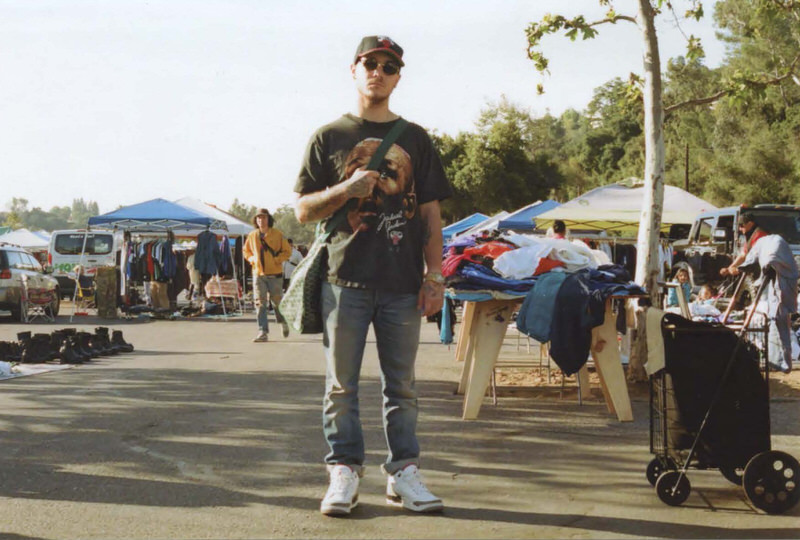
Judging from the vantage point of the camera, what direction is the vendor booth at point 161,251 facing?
facing the viewer

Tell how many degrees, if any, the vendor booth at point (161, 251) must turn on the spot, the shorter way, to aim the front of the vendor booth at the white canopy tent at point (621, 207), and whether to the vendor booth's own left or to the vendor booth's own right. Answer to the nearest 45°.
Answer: approximately 45° to the vendor booth's own left

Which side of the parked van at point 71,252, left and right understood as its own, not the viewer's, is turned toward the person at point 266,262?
back

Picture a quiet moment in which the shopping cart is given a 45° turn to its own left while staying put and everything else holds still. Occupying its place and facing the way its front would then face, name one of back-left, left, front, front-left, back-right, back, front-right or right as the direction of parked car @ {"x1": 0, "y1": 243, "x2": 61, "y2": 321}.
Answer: right

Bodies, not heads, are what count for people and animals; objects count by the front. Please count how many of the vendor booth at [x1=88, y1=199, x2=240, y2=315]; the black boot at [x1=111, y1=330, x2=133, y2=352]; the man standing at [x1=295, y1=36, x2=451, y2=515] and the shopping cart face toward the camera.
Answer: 2

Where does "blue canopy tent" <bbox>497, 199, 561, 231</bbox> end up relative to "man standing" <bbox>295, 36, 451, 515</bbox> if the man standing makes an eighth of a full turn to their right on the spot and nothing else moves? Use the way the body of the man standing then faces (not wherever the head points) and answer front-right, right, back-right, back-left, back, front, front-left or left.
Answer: back-right

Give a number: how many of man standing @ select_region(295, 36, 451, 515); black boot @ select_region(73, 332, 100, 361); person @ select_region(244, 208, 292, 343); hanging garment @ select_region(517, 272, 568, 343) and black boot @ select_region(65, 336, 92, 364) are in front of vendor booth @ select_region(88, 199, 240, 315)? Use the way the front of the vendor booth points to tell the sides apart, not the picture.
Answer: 5

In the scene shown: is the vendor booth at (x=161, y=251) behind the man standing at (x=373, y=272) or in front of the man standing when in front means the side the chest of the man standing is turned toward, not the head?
behind

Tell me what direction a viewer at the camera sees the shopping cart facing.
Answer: facing to the left of the viewer

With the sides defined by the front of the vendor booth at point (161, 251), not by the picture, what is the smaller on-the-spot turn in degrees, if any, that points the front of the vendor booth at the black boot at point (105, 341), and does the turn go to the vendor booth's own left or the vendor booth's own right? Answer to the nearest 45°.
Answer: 0° — it already faces it

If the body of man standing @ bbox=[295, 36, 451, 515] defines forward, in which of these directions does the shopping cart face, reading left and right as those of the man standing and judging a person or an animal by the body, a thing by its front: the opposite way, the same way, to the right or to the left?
to the right

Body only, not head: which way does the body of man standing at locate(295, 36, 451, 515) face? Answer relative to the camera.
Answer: toward the camera

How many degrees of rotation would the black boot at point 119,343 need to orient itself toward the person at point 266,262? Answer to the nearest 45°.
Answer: approximately 45° to its left
